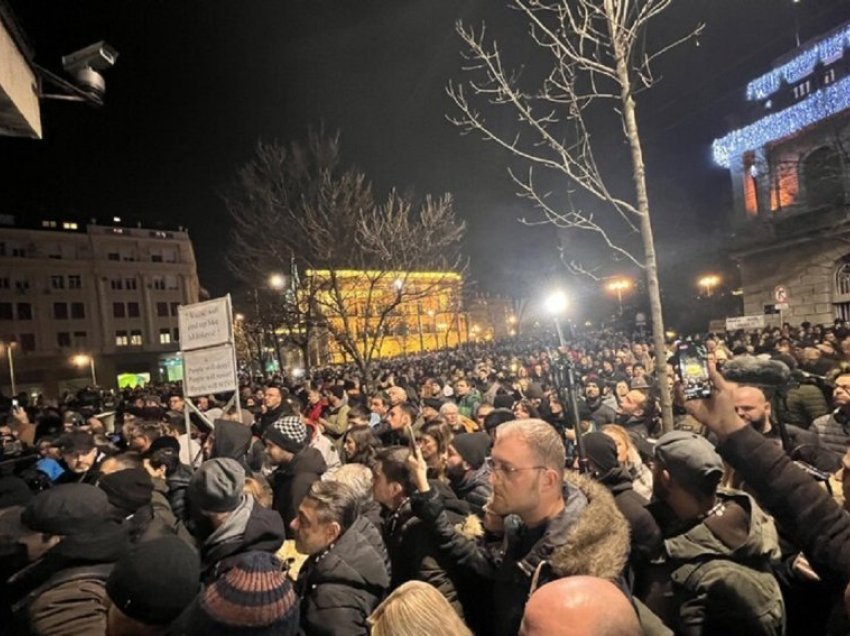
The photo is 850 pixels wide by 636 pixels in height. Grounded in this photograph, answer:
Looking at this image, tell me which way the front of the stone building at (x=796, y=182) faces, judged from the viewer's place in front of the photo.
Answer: facing the viewer and to the left of the viewer

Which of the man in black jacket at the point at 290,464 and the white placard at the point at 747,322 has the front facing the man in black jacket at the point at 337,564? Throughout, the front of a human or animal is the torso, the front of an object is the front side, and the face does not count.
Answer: the white placard

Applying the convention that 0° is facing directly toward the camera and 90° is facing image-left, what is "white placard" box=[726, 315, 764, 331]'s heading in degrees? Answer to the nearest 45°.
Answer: approximately 0°

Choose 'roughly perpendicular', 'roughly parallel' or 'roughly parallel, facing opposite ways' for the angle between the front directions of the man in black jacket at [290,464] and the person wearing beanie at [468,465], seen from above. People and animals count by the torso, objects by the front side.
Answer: roughly parallel

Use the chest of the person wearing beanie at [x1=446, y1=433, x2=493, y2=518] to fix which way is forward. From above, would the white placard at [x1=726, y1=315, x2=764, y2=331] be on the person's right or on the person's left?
on the person's right

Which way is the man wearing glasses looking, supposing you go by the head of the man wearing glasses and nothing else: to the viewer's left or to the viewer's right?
to the viewer's left

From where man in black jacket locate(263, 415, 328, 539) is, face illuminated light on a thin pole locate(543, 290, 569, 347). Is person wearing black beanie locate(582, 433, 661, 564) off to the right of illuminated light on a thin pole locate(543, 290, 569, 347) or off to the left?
right
